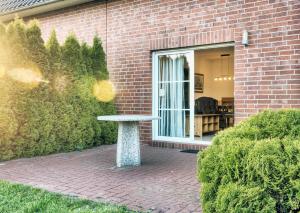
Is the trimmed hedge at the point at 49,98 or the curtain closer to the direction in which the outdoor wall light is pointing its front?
the trimmed hedge

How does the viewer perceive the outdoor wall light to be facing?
facing the viewer and to the left of the viewer

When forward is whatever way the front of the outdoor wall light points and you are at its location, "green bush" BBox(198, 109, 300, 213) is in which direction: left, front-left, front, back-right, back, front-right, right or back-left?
front-left

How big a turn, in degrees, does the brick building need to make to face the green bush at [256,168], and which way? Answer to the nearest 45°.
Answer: approximately 45° to its left

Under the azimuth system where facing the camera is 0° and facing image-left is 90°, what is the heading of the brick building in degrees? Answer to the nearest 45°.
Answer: approximately 45°
